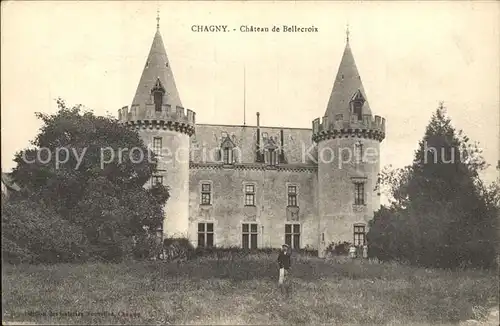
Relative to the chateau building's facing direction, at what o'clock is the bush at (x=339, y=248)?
The bush is roughly at 10 o'clock from the chateau building.

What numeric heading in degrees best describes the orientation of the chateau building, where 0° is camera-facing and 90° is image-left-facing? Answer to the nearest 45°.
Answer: approximately 0°

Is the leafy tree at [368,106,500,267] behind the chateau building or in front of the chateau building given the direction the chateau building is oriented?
in front

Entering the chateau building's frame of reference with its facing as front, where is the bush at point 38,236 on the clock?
The bush is roughly at 1 o'clock from the chateau building.
